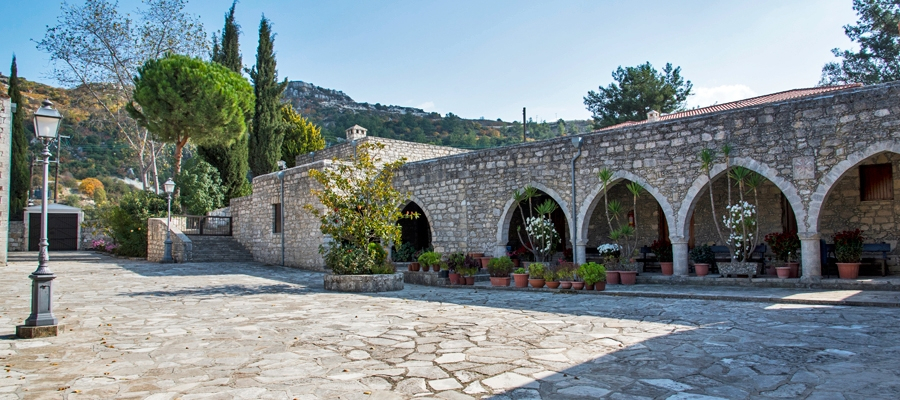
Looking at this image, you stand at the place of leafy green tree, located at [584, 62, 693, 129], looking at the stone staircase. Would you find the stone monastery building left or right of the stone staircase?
left

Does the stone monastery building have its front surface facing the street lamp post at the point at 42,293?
yes

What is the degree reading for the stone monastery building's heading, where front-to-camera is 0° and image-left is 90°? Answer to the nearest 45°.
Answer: approximately 45°

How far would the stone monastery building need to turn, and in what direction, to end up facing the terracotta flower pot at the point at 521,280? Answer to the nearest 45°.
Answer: approximately 45° to its right
